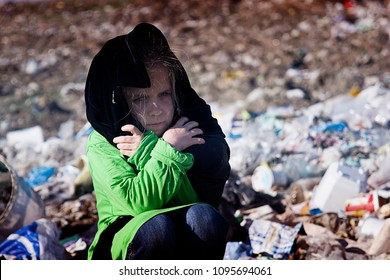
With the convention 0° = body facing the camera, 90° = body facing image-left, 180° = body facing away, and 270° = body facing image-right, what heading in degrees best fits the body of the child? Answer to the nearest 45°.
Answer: approximately 315°
